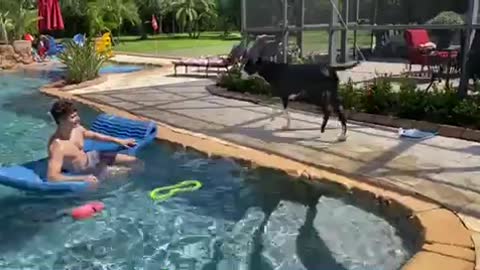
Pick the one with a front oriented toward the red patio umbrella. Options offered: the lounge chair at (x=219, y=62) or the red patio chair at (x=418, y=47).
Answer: the lounge chair

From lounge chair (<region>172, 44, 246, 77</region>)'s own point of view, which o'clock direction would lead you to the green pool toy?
The green pool toy is roughly at 9 o'clock from the lounge chair.

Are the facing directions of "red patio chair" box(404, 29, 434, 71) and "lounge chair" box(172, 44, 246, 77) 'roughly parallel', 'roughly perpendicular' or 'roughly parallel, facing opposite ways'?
roughly parallel, facing opposite ways

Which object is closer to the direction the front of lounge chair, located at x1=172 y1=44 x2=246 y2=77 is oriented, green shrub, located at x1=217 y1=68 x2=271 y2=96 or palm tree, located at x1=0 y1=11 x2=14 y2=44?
the palm tree

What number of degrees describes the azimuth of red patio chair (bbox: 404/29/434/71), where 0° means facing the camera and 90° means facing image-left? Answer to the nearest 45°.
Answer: approximately 315°

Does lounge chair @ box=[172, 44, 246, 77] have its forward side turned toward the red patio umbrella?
yes

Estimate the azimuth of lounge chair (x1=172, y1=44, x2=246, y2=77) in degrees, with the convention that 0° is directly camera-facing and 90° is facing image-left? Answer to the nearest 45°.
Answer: approximately 90°
